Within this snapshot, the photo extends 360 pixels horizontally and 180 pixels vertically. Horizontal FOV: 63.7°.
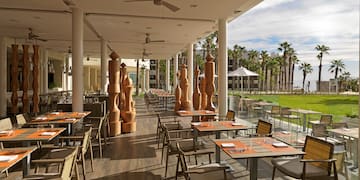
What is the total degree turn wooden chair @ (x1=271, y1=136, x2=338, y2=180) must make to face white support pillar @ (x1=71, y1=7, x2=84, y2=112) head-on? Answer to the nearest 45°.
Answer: approximately 45° to its right

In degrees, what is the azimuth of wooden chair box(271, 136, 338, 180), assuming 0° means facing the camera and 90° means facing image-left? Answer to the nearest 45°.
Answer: approximately 45°

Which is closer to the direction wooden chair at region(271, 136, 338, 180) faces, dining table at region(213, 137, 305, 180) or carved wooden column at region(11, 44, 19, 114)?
the dining table

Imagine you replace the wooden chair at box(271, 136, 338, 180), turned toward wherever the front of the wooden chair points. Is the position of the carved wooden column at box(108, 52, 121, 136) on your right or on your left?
on your right

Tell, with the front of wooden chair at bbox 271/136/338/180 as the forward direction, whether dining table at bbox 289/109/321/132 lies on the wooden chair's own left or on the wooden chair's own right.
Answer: on the wooden chair's own right

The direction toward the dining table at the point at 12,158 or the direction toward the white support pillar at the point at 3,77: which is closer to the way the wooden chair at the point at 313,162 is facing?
the dining table
